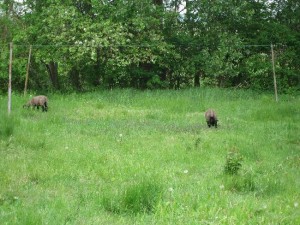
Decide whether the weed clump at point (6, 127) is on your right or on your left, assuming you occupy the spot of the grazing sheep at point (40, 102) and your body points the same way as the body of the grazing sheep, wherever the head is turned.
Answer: on your left

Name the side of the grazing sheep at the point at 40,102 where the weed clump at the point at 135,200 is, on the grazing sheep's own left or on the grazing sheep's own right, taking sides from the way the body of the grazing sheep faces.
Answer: on the grazing sheep's own left

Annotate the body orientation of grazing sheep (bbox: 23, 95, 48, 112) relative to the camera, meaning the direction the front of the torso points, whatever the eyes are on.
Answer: to the viewer's left

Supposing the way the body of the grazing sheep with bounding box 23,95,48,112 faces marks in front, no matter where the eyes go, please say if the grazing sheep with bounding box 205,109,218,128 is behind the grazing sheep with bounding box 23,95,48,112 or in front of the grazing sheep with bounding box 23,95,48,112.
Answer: behind

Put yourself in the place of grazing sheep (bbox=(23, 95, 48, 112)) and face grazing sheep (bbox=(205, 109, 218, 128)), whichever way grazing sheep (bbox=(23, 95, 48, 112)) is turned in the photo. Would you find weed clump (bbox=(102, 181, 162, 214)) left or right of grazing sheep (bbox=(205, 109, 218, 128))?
right

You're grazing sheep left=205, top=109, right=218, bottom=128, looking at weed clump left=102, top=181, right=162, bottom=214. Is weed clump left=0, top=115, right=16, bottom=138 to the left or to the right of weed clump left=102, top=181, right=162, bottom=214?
right

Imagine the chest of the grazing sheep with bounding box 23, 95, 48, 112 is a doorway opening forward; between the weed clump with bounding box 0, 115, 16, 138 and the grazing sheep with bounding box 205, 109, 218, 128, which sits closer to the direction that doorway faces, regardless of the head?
the weed clump

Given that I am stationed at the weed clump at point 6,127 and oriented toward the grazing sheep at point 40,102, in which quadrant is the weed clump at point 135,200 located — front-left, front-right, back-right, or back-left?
back-right
